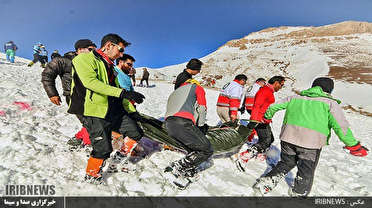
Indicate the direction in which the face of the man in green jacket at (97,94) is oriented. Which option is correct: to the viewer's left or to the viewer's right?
to the viewer's right

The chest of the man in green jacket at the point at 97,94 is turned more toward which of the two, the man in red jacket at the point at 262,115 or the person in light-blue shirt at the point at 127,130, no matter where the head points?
the man in red jacket

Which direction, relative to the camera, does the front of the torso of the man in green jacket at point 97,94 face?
to the viewer's right

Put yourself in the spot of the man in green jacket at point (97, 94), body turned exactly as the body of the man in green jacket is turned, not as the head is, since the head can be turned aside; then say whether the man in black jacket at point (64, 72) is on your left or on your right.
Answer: on your left

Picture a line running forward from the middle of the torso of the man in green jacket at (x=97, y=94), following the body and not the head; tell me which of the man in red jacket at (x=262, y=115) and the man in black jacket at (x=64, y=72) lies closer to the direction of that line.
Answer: the man in red jacket

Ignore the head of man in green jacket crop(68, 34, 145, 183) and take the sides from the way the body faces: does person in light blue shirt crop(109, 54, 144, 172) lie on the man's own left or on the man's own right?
on the man's own left

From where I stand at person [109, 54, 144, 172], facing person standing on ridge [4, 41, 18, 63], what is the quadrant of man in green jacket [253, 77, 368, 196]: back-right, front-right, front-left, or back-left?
back-right

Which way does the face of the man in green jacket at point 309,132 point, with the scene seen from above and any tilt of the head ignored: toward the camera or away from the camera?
away from the camera
